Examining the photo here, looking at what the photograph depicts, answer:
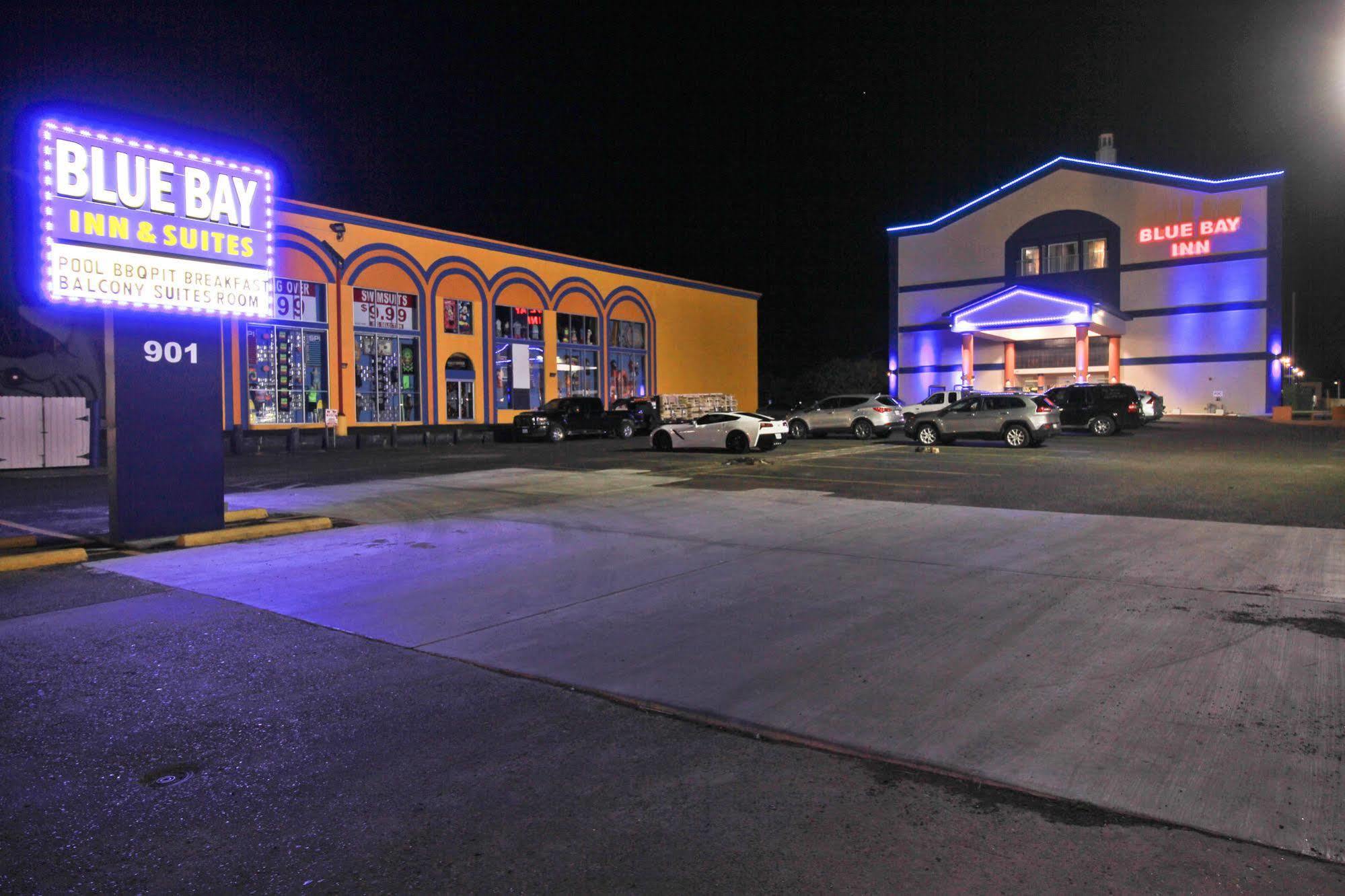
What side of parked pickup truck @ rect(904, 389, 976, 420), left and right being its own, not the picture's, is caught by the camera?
left

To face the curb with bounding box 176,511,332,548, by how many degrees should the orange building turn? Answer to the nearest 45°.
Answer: approximately 45° to its right

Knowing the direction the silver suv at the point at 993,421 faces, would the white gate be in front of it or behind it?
in front

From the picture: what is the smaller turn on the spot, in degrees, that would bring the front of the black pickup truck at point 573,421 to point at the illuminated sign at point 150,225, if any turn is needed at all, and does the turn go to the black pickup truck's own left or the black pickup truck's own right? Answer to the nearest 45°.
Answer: approximately 45° to the black pickup truck's own left

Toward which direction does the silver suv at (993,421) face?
to the viewer's left

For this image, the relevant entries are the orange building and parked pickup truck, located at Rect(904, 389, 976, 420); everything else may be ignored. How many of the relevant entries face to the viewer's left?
1

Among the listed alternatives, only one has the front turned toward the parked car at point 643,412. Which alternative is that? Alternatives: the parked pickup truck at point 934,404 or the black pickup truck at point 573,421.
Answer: the parked pickup truck at point 934,404

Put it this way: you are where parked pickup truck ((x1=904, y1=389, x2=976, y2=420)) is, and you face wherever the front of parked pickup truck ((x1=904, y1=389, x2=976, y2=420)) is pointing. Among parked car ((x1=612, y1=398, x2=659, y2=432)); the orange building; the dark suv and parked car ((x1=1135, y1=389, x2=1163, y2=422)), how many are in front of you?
2

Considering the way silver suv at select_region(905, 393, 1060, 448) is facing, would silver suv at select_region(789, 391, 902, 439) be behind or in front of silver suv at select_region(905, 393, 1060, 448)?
in front

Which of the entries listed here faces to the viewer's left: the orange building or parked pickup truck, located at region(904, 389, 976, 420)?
the parked pickup truck

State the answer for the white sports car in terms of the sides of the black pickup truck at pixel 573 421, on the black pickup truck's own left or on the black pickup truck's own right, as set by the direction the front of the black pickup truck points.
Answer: on the black pickup truck's own left

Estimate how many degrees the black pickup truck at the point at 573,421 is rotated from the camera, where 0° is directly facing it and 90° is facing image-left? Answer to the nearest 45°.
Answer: approximately 45°

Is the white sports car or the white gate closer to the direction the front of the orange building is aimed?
the white sports car

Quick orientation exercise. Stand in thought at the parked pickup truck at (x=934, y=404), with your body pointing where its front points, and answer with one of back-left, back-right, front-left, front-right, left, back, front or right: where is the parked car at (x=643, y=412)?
front

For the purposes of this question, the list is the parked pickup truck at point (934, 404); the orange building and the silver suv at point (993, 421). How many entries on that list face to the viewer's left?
2

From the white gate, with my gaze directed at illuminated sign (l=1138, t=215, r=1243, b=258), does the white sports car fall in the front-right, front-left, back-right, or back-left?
front-right
